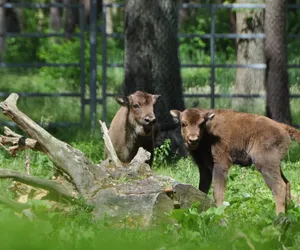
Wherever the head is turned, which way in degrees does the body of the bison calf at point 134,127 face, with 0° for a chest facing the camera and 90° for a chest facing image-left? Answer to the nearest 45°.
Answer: approximately 315°

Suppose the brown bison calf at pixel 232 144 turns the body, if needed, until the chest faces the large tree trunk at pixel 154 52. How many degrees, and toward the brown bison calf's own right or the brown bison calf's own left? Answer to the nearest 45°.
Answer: approximately 90° to the brown bison calf's own right

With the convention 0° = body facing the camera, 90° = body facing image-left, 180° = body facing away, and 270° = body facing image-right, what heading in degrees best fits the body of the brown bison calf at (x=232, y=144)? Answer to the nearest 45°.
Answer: approximately 90°

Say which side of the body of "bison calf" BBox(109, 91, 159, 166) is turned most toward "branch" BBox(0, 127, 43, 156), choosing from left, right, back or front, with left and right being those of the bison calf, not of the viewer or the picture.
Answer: right

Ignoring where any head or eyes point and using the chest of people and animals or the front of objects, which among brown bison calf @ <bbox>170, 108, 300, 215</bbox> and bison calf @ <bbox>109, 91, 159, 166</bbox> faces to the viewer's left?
the brown bison calf

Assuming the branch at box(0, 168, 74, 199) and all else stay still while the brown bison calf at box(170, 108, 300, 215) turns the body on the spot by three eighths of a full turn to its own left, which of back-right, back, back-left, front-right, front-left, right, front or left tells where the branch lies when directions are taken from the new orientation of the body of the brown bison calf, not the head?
right

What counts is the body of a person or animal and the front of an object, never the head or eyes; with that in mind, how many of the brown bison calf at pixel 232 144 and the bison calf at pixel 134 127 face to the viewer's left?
1

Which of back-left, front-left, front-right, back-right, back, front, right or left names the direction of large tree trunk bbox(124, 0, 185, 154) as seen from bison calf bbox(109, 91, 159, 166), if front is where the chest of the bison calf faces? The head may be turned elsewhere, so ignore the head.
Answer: back-left

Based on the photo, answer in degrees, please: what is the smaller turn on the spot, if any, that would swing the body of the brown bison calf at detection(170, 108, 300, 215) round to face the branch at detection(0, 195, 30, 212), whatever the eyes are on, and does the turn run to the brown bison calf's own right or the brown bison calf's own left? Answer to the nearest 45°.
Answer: approximately 45° to the brown bison calf's own left

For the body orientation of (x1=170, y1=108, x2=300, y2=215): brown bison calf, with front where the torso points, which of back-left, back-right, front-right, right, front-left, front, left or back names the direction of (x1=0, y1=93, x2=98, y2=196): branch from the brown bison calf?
front-left

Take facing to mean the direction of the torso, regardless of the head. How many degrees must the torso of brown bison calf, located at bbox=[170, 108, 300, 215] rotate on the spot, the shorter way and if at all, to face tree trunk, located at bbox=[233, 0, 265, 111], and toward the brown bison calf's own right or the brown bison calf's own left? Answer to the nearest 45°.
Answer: approximately 90° to the brown bison calf's own right
